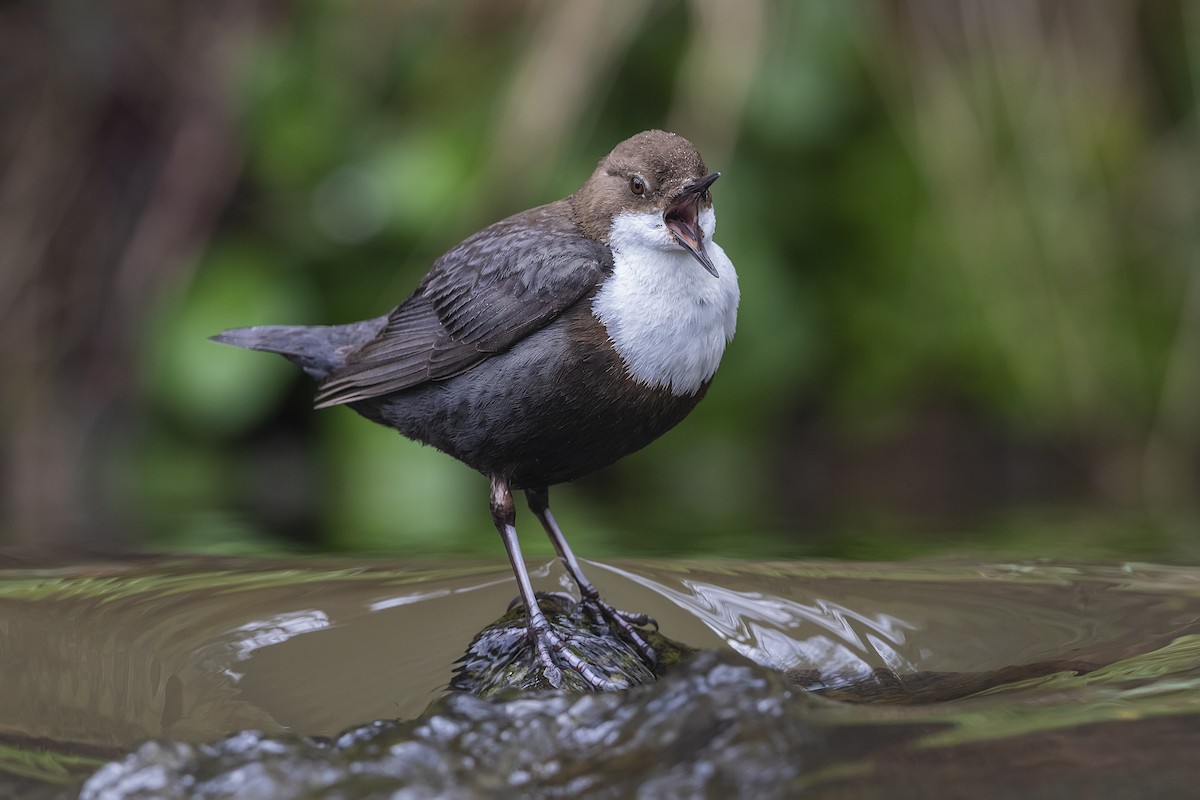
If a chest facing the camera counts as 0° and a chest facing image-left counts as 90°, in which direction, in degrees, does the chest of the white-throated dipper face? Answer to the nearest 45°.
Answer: approximately 315°
